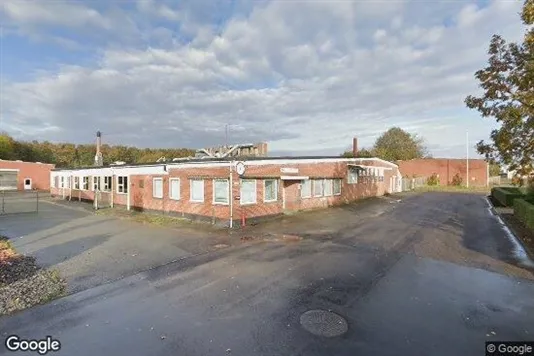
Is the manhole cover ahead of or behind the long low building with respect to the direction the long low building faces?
ahead

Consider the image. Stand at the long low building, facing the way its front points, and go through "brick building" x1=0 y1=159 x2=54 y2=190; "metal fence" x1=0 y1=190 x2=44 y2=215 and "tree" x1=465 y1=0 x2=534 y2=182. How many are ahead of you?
1

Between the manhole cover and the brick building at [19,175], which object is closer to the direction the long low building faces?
the manhole cover

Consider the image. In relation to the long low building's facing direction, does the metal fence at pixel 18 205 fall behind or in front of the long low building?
behind

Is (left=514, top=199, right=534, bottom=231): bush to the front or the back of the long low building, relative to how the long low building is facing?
to the front
